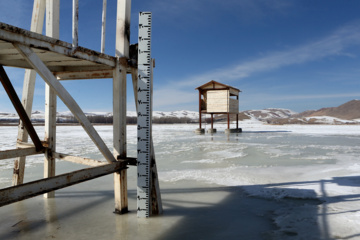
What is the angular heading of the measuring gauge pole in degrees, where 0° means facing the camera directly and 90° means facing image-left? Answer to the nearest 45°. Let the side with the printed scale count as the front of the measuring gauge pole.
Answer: approximately 0°

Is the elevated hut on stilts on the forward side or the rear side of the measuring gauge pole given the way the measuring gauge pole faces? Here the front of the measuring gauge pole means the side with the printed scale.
on the rear side
